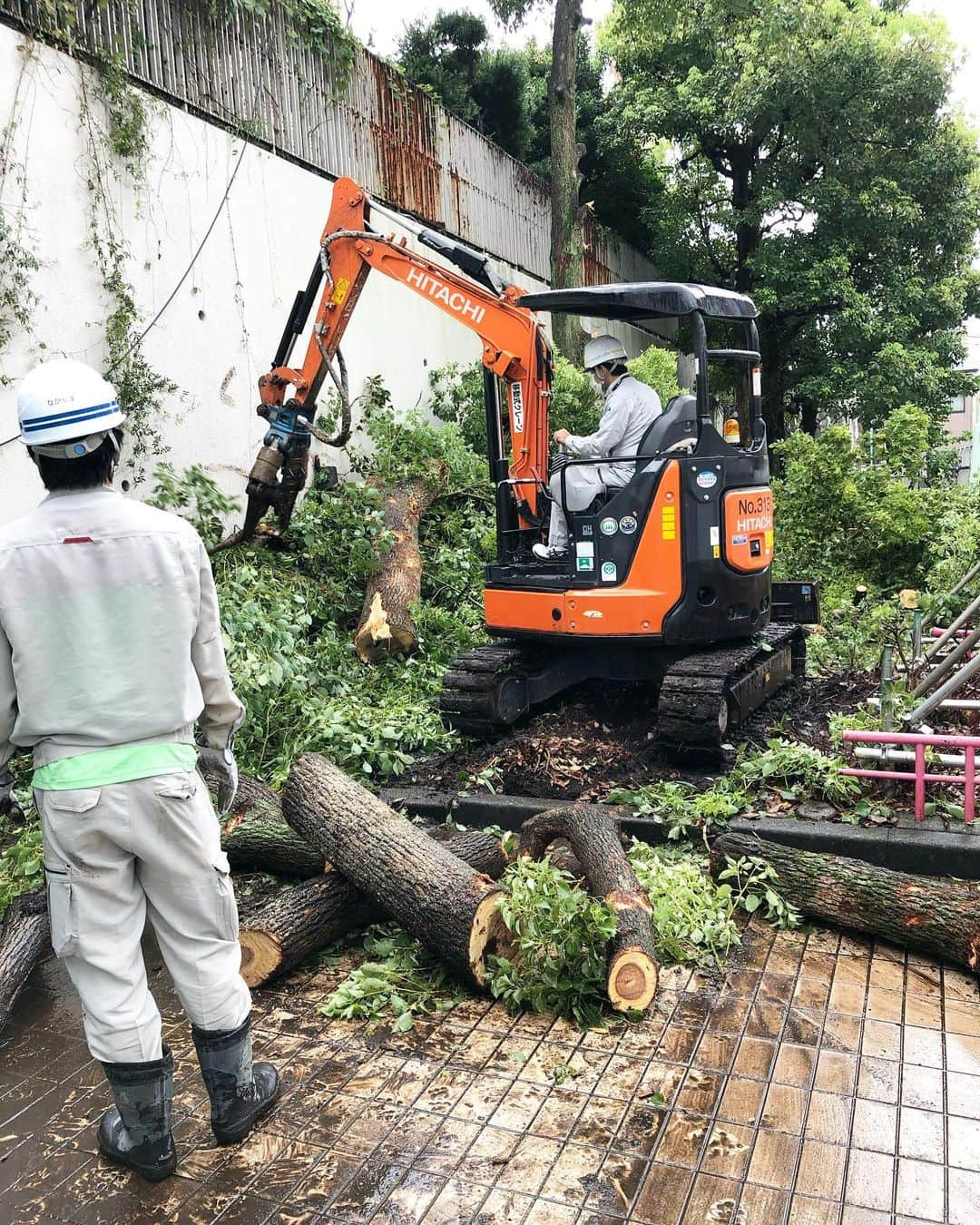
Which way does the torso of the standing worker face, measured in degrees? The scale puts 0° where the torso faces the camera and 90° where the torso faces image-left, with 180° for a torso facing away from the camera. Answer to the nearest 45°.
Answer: approximately 180°

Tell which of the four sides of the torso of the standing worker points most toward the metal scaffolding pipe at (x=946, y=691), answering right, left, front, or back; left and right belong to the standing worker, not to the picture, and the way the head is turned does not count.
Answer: right

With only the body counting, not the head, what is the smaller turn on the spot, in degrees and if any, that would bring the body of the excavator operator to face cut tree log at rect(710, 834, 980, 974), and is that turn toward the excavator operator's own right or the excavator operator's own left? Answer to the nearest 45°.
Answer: approximately 135° to the excavator operator's own left

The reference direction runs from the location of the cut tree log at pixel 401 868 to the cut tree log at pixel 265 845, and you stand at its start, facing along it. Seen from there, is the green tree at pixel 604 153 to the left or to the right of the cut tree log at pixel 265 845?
right

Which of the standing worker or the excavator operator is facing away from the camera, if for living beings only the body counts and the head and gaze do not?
the standing worker

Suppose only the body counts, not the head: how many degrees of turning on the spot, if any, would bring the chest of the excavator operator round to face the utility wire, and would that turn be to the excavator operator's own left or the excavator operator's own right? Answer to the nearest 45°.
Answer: approximately 45° to the excavator operator's own right

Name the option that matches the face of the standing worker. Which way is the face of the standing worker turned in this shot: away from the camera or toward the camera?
away from the camera

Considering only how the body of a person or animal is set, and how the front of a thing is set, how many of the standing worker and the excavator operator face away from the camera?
1

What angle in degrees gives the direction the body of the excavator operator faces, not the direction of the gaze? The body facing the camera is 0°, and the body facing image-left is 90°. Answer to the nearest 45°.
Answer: approximately 90°

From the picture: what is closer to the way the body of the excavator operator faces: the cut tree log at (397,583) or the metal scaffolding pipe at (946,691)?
the cut tree log
